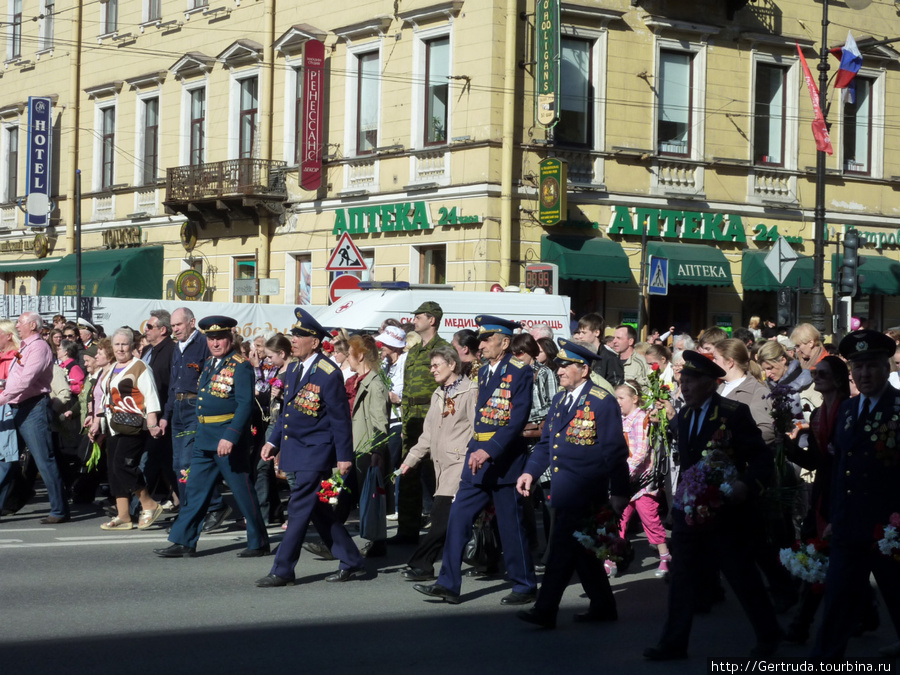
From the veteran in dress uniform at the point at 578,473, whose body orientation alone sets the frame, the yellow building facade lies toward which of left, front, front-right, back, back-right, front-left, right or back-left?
back-right

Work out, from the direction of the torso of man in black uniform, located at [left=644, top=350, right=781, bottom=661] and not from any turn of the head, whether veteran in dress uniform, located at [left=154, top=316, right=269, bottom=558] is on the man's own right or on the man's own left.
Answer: on the man's own right

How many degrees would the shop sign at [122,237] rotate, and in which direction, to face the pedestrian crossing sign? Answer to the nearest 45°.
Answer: approximately 90° to its left

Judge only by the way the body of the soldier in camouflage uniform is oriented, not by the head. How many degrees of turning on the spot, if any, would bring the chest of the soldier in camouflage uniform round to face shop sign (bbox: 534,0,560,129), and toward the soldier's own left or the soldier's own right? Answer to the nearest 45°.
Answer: approximately 135° to the soldier's own right

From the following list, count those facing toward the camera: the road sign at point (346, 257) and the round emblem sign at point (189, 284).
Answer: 2

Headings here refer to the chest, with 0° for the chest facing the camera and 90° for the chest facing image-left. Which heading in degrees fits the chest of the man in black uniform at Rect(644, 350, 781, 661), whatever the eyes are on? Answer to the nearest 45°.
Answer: approximately 45°

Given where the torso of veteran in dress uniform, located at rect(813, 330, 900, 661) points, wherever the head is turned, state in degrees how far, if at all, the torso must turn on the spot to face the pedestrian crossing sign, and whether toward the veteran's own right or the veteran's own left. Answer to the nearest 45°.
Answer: approximately 135° to the veteran's own right

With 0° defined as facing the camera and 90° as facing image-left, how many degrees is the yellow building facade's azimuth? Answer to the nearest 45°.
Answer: approximately 0°

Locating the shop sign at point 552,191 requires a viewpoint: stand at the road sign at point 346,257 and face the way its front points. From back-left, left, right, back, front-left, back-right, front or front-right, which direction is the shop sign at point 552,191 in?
back-left

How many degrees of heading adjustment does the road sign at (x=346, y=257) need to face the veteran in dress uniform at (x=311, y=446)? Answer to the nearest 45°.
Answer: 0° — it already faces them

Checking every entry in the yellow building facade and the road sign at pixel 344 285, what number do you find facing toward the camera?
2
